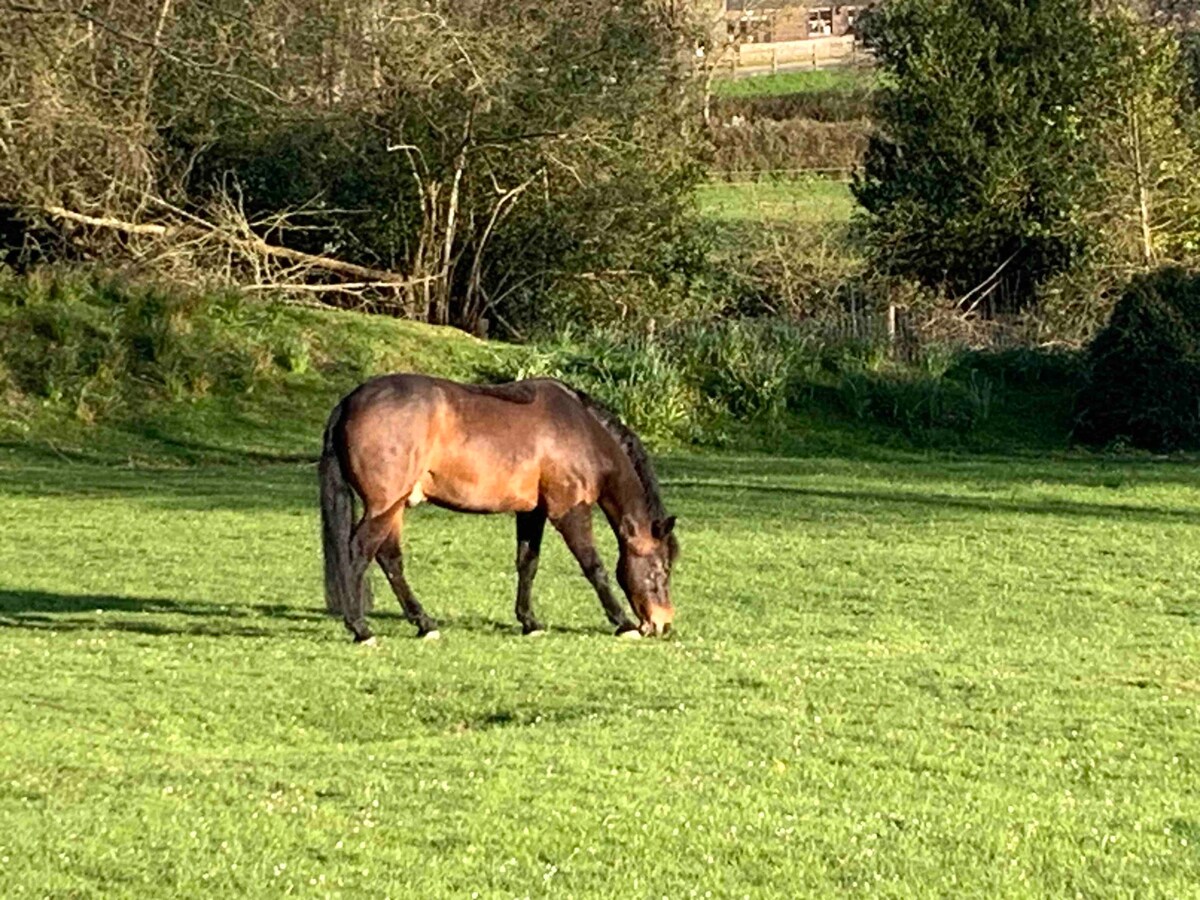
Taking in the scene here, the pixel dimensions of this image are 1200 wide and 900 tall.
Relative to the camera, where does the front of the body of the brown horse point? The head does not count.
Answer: to the viewer's right

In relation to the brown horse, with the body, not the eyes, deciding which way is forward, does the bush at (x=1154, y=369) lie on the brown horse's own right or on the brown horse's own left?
on the brown horse's own left

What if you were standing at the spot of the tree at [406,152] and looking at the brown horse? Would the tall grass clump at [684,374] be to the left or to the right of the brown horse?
left

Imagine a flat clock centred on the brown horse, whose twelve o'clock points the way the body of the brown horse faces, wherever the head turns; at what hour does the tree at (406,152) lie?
The tree is roughly at 9 o'clock from the brown horse.

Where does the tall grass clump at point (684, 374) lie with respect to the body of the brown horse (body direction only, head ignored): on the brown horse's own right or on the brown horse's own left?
on the brown horse's own left

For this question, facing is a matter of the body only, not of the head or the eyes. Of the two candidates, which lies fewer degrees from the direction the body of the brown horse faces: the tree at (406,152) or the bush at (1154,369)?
the bush

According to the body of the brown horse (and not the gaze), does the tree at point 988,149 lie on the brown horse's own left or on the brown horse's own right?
on the brown horse's own left
